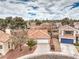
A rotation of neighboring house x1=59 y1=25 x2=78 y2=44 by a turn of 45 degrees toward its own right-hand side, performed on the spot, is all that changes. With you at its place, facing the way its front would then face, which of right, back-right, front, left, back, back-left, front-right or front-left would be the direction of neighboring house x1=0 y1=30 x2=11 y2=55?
front

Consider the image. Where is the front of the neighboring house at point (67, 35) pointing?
toward the camera

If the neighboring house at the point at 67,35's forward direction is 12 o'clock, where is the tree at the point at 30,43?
The tree is roughly at 1 o'clock from the neighboring house.
